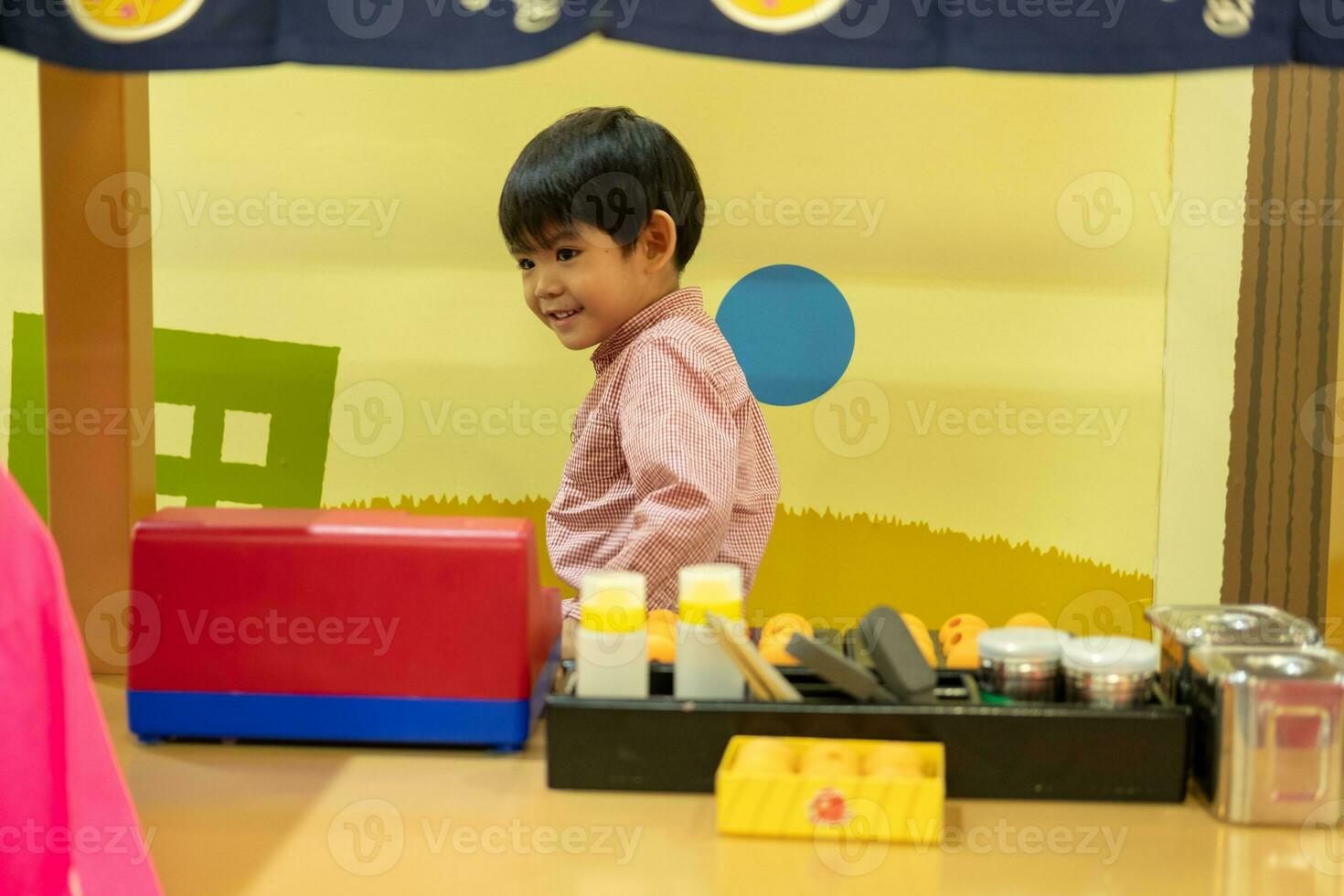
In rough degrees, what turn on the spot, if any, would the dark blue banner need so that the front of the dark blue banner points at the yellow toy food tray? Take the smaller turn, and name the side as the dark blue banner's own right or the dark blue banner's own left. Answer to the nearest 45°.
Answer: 0° — it already faces it

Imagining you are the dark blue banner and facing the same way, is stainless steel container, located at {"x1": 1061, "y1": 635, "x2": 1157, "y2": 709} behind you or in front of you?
in front

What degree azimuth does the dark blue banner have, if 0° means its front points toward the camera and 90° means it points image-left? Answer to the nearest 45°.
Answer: approximately 0°

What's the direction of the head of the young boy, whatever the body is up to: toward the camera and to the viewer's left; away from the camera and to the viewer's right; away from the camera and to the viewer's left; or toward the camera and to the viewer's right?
toward the camera and to the viewer's left
